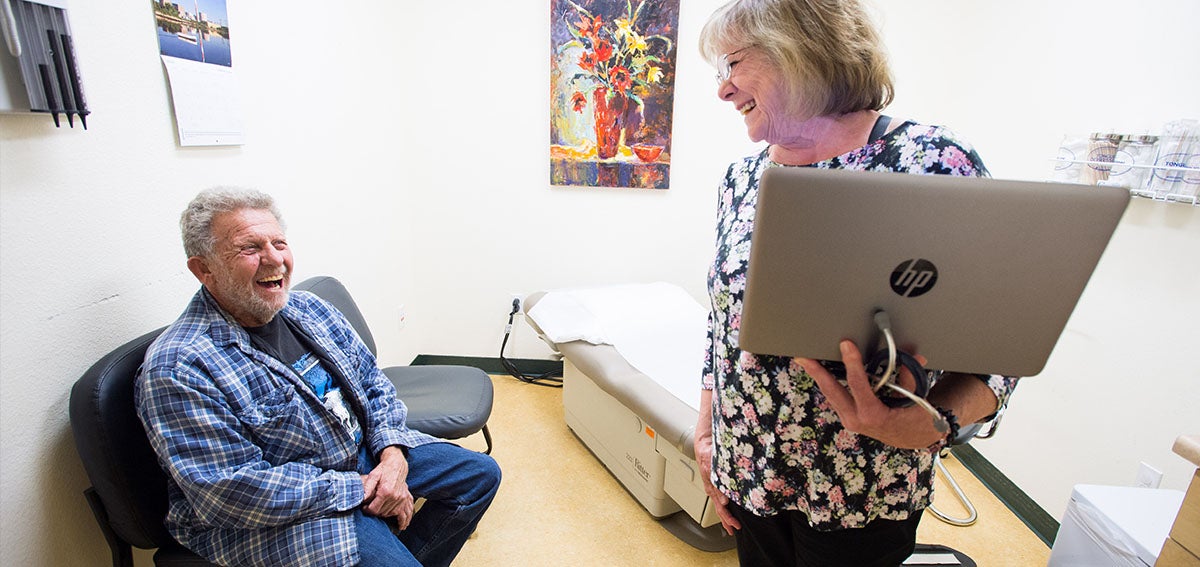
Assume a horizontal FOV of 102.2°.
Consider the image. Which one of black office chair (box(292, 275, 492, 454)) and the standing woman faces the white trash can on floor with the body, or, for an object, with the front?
the black office chair

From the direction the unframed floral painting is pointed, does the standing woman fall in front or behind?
in front

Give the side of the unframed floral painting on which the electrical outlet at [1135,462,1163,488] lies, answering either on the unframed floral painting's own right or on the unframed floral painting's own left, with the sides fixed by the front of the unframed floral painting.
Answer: on the unframed floral painting's own left

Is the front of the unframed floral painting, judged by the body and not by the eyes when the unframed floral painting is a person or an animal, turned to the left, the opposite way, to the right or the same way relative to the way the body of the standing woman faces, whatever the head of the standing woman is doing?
to the left

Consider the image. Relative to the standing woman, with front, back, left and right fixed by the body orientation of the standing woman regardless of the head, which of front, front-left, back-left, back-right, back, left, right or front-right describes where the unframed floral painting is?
right

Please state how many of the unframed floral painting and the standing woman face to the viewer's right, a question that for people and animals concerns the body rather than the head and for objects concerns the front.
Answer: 0

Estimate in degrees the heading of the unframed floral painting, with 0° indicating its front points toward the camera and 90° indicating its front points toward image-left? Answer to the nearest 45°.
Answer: approximately 0°

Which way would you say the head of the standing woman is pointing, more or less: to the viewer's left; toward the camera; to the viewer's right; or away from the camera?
to the viewer's left

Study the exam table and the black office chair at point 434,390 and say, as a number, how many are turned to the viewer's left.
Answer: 0

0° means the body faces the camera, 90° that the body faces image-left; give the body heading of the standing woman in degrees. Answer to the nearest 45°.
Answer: approximately 45°
